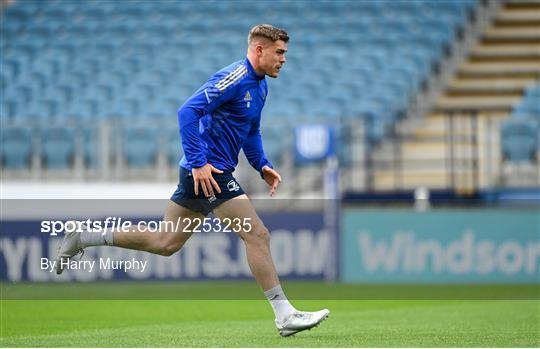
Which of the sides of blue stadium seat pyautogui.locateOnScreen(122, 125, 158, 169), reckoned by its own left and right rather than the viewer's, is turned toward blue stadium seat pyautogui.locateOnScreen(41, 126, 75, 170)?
right

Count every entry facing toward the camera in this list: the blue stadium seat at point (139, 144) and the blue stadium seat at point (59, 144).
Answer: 2

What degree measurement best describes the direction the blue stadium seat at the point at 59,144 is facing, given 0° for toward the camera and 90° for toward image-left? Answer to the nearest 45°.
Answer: approximately 0°

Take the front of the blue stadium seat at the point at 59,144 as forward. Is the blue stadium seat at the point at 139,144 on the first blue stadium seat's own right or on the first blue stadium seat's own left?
on the first blue stadium seat's own left
